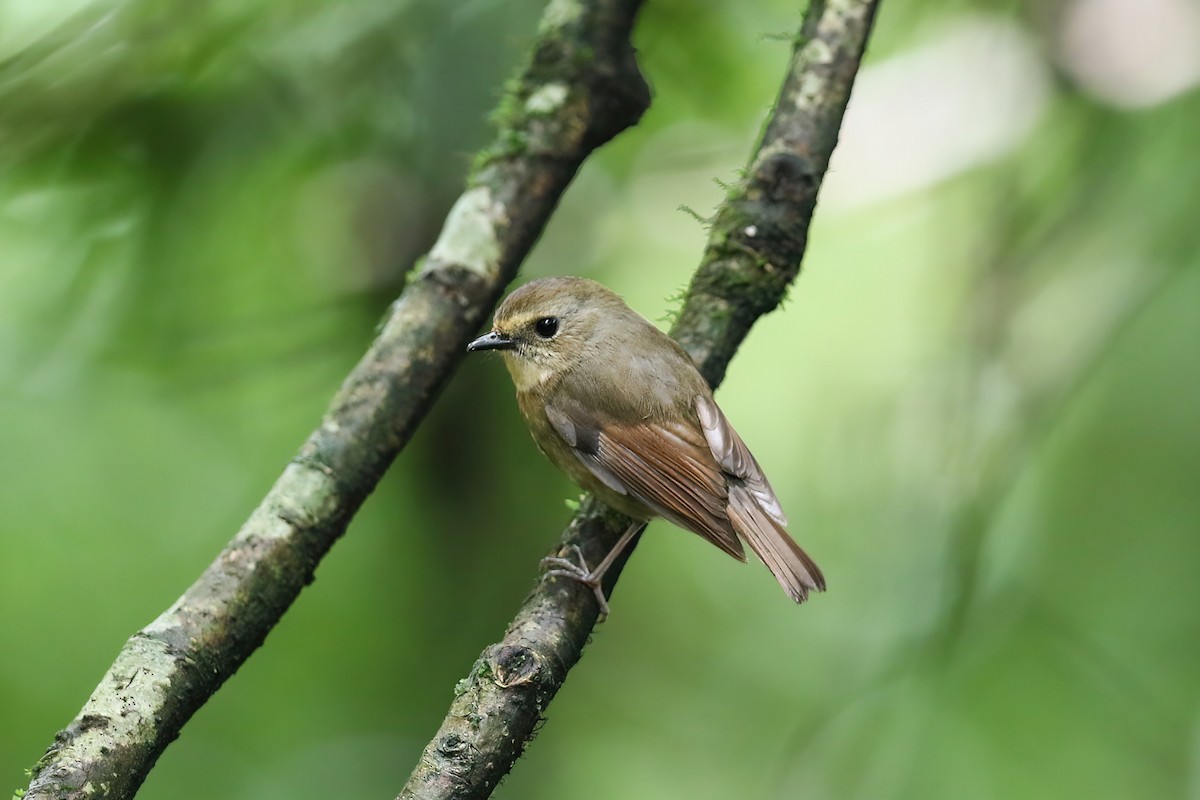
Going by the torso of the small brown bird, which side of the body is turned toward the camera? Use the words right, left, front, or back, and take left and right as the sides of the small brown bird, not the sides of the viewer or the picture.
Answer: left
